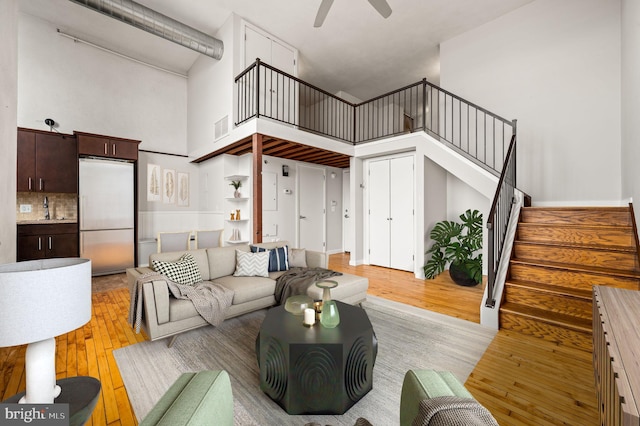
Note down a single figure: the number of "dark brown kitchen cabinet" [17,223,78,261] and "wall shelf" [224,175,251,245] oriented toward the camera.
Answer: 2

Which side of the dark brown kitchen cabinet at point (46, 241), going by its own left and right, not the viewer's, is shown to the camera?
front

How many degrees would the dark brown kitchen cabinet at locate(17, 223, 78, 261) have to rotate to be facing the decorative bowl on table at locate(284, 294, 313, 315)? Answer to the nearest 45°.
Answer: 0° — it already faces it

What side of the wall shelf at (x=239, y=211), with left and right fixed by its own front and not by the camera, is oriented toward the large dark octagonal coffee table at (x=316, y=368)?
front

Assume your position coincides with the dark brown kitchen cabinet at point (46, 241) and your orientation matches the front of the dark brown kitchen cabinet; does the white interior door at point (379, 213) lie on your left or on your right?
on your left

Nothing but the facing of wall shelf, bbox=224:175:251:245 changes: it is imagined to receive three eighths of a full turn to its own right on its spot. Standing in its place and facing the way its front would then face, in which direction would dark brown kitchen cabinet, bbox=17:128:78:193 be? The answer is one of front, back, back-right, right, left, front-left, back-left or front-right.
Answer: front-left

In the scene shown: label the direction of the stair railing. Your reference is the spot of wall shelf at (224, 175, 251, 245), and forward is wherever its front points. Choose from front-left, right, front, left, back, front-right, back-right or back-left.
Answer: front-left

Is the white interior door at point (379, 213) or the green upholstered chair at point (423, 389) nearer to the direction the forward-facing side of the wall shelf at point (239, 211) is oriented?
the green upholstered chair

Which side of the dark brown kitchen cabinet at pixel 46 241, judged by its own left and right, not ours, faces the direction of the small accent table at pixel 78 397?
front

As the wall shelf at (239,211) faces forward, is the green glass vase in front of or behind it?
in front

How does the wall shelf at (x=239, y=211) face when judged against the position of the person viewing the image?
facing the viewer

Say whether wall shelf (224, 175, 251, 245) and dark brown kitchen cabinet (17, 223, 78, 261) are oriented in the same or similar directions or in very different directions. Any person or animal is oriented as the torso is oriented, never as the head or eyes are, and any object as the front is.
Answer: same or similar directions

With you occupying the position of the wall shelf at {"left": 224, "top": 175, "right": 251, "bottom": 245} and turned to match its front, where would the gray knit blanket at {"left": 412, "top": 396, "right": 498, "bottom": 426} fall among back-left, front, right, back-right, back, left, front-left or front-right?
front

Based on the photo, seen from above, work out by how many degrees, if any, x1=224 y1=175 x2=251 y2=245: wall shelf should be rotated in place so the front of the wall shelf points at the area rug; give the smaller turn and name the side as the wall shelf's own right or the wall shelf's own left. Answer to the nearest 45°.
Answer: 0° — it already faces it

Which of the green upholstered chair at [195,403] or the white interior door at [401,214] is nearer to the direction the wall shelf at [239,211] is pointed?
the green upholstered chair
